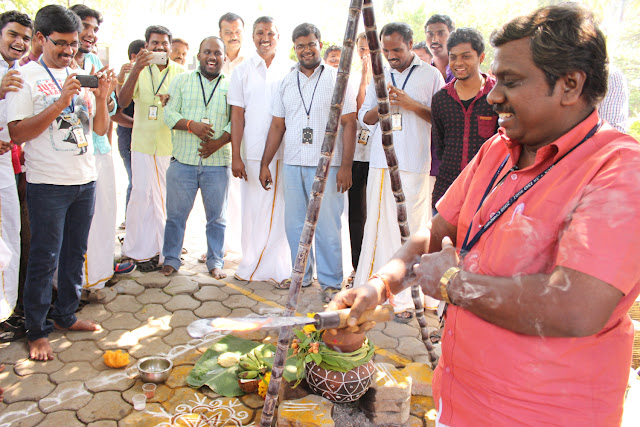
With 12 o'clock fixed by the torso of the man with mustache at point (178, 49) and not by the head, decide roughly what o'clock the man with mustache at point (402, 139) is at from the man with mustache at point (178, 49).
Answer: the man with mustache at point (402, 139) is roughly at 11 o'clock from the man with mustache at point (178, 49).

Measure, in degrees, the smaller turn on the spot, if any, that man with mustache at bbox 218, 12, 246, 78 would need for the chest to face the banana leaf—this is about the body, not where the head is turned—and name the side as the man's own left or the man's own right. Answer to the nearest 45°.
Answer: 0° — they already face it

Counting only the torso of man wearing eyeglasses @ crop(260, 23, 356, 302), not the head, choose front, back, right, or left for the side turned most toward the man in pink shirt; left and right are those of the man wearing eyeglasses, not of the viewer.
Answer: front

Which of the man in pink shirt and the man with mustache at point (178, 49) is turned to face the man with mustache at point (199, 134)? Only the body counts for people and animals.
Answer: the man with mustache at point (178, 49)

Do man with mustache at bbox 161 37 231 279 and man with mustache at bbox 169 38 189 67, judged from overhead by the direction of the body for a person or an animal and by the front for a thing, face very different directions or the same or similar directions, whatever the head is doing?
same or similar directions

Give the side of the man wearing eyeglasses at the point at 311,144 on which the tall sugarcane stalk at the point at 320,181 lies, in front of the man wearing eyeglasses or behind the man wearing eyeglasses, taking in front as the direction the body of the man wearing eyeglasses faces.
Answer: in front

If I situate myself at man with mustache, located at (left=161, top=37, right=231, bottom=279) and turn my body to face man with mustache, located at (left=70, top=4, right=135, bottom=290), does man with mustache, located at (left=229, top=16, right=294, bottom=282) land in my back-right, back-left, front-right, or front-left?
back-left

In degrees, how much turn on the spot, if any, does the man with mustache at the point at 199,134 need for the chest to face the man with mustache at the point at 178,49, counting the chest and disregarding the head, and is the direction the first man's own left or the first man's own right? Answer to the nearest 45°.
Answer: approximately 180°

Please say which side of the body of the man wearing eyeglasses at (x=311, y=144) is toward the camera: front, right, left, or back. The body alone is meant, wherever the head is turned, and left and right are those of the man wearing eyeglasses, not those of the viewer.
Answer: front

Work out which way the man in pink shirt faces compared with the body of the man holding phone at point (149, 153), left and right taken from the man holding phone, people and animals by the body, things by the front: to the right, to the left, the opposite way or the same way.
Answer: to the right

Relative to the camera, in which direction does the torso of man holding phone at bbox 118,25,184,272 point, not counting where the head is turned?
toward the camera
